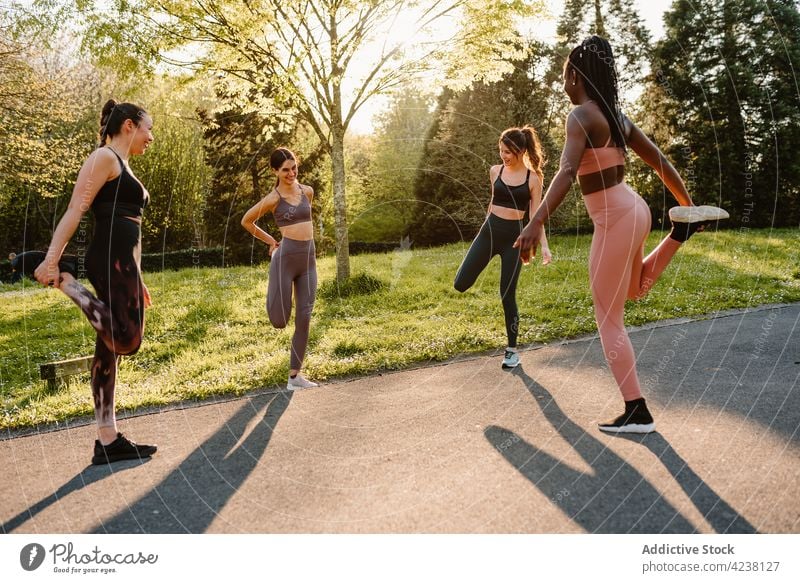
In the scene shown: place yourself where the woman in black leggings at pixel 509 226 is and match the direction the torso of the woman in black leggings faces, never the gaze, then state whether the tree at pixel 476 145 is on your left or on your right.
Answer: on your right

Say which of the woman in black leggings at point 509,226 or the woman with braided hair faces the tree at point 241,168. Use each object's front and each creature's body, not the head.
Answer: the woman with braided hair

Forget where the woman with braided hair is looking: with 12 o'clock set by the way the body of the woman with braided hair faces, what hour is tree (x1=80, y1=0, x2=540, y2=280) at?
The tree is roughly at 12 o'clock from the woman with braided hair.

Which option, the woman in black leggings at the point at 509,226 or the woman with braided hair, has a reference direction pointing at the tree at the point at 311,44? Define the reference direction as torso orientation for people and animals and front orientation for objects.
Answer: the woman with braided hair

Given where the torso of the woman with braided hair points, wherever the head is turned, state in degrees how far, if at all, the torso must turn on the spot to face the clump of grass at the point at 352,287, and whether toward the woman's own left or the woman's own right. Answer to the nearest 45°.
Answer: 0° — they already face it

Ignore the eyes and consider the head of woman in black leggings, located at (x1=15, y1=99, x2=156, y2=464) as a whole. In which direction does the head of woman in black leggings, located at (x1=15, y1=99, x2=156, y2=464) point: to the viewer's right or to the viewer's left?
to the viewer's right

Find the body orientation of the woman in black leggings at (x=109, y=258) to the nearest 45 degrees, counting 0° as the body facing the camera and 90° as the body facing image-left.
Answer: approximately 270°

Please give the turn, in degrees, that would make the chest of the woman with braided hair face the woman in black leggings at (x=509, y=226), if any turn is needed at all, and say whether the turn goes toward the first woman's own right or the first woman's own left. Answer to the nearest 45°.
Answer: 0° — they already face them

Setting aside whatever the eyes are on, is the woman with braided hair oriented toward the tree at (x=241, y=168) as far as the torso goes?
yes

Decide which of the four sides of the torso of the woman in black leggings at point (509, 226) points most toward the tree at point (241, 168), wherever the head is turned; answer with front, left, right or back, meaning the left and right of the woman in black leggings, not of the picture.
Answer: right

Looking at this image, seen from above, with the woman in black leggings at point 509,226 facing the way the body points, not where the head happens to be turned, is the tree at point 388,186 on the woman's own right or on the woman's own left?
on the woman's own right
